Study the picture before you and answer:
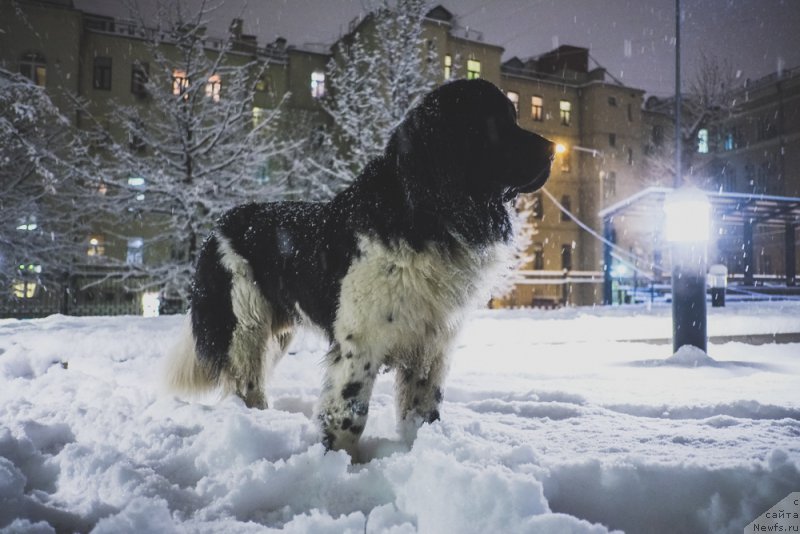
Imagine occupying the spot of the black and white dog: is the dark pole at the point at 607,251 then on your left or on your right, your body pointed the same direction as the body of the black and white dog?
on your left

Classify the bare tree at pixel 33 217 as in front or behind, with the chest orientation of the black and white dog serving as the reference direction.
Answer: behind

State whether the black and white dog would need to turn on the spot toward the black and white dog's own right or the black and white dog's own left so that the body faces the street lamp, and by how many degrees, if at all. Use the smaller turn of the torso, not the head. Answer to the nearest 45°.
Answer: approximately 90° to the black and white dog's own left

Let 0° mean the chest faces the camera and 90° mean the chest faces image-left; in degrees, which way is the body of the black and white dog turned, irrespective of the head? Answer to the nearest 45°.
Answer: approximately 315°

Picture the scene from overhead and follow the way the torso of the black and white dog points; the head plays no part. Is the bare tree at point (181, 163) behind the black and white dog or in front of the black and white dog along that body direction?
behind
